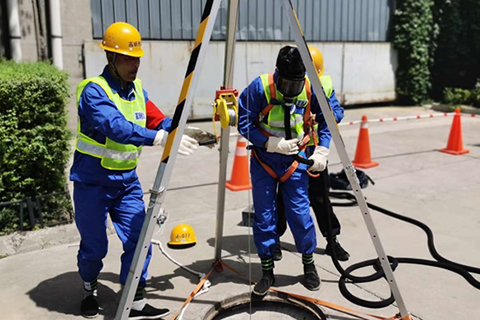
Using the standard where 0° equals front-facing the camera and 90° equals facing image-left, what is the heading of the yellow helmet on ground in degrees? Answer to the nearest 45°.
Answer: approximately 0°

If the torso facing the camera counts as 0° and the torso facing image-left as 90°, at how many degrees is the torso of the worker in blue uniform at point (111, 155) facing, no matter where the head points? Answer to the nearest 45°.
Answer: approximately 315°

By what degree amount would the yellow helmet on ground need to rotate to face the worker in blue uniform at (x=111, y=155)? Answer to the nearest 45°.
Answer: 0° — it already faces them

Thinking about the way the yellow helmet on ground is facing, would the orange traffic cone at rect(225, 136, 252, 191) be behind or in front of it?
behind

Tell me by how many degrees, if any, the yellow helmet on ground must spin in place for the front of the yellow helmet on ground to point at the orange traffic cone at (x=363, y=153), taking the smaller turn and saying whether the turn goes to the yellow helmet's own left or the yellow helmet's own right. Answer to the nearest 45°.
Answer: approximately 135° to the yellow helmet's own left

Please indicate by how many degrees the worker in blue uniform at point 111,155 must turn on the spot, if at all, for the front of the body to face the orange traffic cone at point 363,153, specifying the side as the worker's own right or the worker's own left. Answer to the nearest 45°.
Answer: approximately 90° to the worker's own left

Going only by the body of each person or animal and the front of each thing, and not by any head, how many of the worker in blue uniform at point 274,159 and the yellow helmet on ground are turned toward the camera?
2

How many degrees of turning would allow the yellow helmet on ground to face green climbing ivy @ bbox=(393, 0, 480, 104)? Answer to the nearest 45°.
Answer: approximately 135° to its left

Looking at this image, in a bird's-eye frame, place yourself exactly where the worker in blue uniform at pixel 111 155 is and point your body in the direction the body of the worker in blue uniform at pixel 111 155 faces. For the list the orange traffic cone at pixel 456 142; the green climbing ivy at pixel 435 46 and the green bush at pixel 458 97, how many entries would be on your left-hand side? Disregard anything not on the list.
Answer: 3

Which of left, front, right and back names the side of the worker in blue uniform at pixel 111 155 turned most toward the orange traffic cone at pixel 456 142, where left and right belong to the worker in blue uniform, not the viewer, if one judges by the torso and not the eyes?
left

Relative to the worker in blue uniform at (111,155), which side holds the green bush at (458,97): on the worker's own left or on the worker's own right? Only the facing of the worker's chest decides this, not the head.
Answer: on the worker's own left
